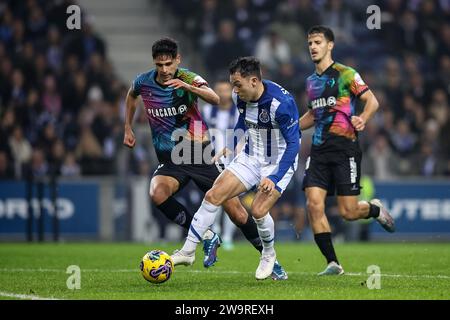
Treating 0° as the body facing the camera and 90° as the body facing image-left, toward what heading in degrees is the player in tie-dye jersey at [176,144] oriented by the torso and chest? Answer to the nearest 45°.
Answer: approximately 0°

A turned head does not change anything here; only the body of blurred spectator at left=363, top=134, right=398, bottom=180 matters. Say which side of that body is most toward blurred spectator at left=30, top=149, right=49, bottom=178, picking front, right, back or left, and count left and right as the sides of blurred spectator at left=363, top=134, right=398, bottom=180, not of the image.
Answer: right

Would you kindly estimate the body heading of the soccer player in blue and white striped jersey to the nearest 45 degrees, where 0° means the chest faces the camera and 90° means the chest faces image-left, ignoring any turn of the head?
approximately 45°

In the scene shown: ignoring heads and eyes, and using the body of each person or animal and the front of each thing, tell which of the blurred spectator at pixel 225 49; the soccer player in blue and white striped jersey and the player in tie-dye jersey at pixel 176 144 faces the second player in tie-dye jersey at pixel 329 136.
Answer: the blurred spectator

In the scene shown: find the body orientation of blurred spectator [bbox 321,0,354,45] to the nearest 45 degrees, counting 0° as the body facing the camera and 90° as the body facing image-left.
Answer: approximately 0°
